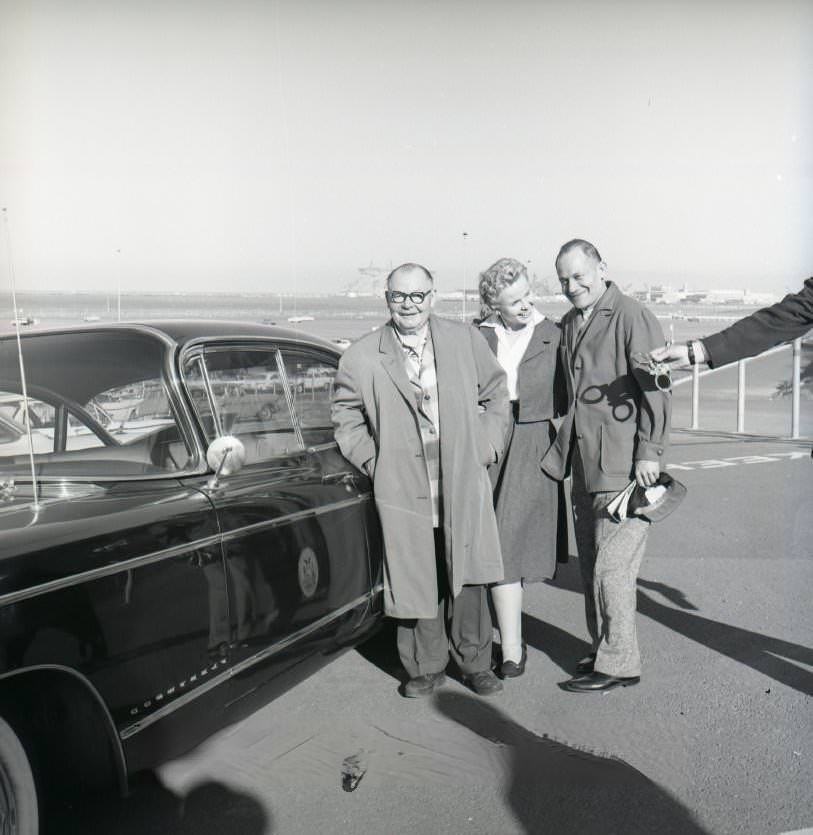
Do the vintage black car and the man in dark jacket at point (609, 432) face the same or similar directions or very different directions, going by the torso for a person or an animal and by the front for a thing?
same or similar directions

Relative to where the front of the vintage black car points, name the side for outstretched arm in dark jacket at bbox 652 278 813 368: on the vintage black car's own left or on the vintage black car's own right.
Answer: on the vintage black car's own left

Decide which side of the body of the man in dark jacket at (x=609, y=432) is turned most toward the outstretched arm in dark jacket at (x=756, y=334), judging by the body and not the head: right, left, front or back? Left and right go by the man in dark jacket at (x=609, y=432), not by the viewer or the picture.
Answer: left

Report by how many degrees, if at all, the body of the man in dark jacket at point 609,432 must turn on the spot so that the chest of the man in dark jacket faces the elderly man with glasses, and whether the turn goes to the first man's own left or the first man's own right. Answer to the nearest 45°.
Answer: approximately 45° to the first man's own right

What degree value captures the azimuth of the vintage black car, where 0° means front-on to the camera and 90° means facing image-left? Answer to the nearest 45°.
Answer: approximately 45°

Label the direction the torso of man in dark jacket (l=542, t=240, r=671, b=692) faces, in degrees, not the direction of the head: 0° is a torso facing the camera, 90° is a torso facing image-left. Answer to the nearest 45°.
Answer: approximately 45°

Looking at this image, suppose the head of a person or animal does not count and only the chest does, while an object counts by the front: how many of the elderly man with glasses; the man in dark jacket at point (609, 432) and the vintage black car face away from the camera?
0

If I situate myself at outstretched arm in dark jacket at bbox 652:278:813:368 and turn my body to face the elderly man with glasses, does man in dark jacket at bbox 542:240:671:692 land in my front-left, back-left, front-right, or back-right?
front-right

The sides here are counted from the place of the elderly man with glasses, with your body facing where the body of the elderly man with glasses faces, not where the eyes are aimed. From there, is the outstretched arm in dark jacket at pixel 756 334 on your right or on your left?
on your left

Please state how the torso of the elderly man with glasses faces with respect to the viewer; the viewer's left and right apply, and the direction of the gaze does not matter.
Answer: facing the viewer

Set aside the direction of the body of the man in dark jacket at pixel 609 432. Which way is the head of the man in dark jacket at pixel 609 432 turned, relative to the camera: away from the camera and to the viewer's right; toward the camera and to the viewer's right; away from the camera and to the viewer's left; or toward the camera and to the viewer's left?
toward the camera and to the viewer's left

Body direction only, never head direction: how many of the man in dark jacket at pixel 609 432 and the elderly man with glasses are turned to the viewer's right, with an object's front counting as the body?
0

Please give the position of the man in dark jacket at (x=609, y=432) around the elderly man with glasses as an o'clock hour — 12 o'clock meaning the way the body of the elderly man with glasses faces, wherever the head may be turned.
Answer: The man in dark jacket is roughly at 9 o'clock from the elderly man with glasses.
